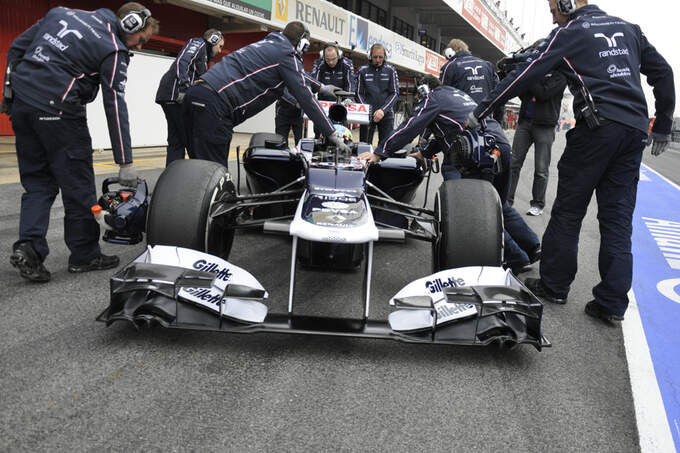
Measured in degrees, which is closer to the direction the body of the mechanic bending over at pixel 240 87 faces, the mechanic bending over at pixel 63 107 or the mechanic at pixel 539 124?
the mechanic

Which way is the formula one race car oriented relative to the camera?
toward the camera

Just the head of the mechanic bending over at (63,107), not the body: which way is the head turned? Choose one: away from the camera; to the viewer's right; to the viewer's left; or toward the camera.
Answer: to the viewer's right

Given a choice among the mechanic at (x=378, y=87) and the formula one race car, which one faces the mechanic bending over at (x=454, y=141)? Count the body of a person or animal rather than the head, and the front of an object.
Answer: the mechanic

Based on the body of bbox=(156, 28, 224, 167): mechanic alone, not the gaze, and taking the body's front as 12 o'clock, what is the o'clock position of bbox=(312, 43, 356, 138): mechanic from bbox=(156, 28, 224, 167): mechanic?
bbox=(312, 43, 356, 138): mechanic is roughly at 11 o'clock from bbox=(156, 28, 224, 167): mechanic.

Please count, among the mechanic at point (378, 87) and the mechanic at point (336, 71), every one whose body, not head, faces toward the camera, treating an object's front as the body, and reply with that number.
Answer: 2

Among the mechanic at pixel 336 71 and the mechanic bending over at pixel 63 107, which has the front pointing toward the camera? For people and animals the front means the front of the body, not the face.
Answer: the mechanic

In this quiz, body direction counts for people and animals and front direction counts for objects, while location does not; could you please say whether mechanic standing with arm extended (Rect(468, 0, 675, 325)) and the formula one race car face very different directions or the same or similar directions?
very different directions

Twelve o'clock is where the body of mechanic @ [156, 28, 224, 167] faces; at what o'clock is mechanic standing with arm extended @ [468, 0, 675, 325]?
The mechanic standing with arm extended is roughly at 2 o'clock from the mechanic.

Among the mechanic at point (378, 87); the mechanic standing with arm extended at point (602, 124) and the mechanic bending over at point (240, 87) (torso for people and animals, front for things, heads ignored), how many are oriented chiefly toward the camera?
1

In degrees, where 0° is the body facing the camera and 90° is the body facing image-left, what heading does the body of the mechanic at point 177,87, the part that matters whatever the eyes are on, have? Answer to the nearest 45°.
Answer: approximately 270°

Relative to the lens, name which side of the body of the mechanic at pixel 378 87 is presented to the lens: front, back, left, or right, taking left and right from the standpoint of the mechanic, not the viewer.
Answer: front

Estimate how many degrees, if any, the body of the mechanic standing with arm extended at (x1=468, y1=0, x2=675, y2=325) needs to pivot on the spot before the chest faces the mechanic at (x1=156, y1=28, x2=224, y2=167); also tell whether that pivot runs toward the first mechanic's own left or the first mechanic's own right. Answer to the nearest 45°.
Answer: approximately 45° to the first mechanic's own left

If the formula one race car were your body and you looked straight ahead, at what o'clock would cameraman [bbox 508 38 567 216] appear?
The cameraman is roughly at 7 o'clock from the formula one race car.

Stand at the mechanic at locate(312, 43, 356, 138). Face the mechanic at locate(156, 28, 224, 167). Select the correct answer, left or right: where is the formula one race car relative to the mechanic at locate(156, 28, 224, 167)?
left
